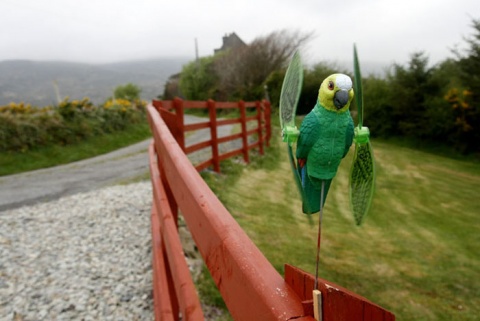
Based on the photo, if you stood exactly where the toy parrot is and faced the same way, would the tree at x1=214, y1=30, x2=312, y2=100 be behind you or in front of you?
behind

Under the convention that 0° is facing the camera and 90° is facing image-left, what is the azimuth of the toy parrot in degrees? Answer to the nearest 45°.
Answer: approximately 315°

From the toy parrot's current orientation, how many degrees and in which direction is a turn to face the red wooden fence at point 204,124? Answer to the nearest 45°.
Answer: approximately 135° to its left

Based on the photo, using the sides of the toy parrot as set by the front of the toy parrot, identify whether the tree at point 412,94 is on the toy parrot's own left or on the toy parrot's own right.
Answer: on the toy parrot's own left
